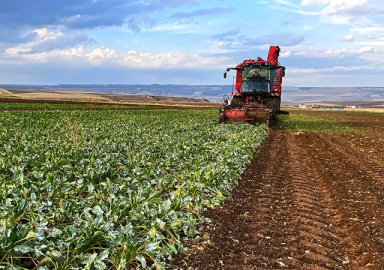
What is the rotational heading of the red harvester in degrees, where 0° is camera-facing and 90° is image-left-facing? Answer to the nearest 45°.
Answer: approximately 0°
